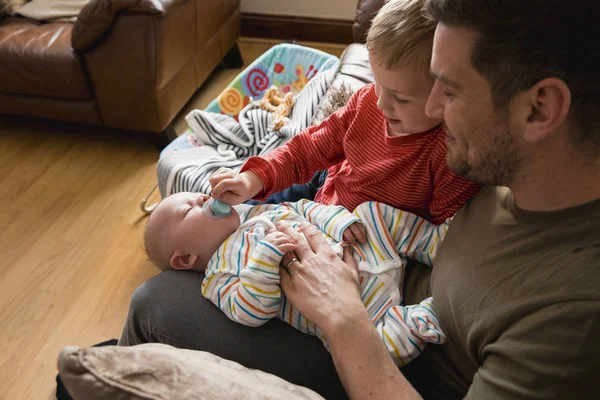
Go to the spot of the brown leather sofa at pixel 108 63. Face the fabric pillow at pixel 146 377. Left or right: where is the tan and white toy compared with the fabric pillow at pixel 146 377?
left

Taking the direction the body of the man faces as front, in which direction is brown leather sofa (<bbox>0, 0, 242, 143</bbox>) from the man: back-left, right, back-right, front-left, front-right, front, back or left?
front-right

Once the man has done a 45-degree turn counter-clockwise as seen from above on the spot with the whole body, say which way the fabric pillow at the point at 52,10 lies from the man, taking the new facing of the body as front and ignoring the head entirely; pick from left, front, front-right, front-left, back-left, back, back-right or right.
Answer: right

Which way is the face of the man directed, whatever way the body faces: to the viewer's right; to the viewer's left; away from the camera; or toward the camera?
to the viewer's left

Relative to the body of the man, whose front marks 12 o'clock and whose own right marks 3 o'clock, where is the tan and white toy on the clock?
The tan and white toy is roughly at 2 o'clock from the man.

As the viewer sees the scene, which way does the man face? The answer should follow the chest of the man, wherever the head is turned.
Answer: to the viewer's left
